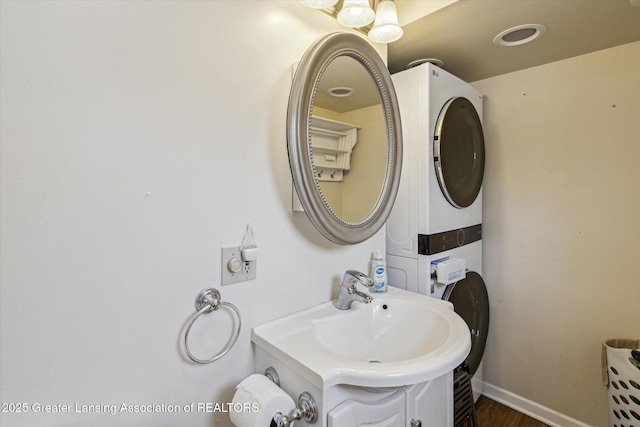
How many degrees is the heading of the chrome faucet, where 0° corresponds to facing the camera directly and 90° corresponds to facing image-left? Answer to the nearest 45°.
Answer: approximately 315°

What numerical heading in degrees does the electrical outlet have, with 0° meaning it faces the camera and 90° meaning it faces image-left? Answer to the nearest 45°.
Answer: approximately 315°

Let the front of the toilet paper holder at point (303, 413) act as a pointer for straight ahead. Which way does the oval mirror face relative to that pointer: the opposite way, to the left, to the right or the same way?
to the left

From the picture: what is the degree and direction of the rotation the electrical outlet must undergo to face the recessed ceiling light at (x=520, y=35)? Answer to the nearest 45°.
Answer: approximately 45° to its left

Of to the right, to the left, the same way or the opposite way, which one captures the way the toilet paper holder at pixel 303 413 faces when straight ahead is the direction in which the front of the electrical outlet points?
to the right

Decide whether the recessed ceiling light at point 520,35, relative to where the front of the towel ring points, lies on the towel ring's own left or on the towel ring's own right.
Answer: on the towel ring's own left
